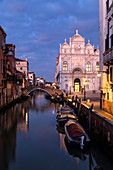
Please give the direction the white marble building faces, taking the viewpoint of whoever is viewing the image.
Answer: facing the viewer
